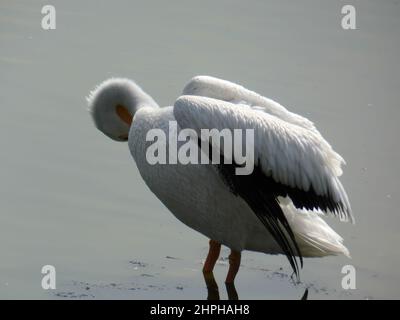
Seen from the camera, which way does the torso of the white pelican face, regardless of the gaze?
to the viewer's left
